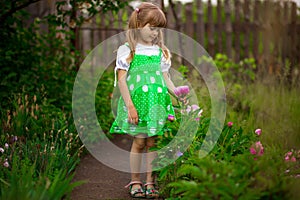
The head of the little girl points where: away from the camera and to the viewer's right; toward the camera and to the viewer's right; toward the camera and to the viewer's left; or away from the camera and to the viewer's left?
toward the camera and to the viewer's right

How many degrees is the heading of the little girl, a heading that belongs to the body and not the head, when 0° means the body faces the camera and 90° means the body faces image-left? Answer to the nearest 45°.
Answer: approximately 315°
